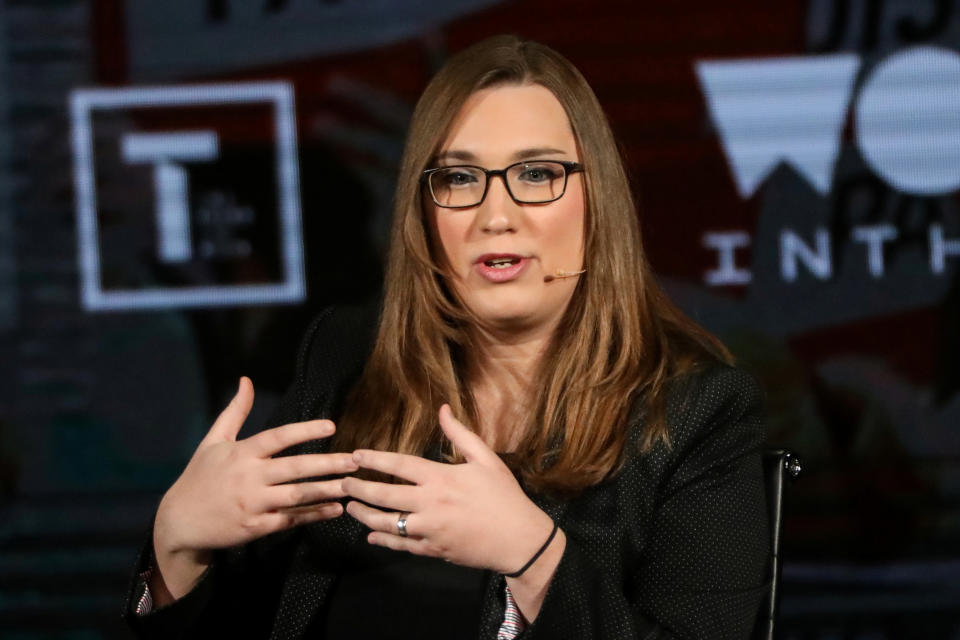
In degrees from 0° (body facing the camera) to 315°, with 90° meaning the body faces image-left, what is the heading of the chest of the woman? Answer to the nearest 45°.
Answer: approximately 45°
